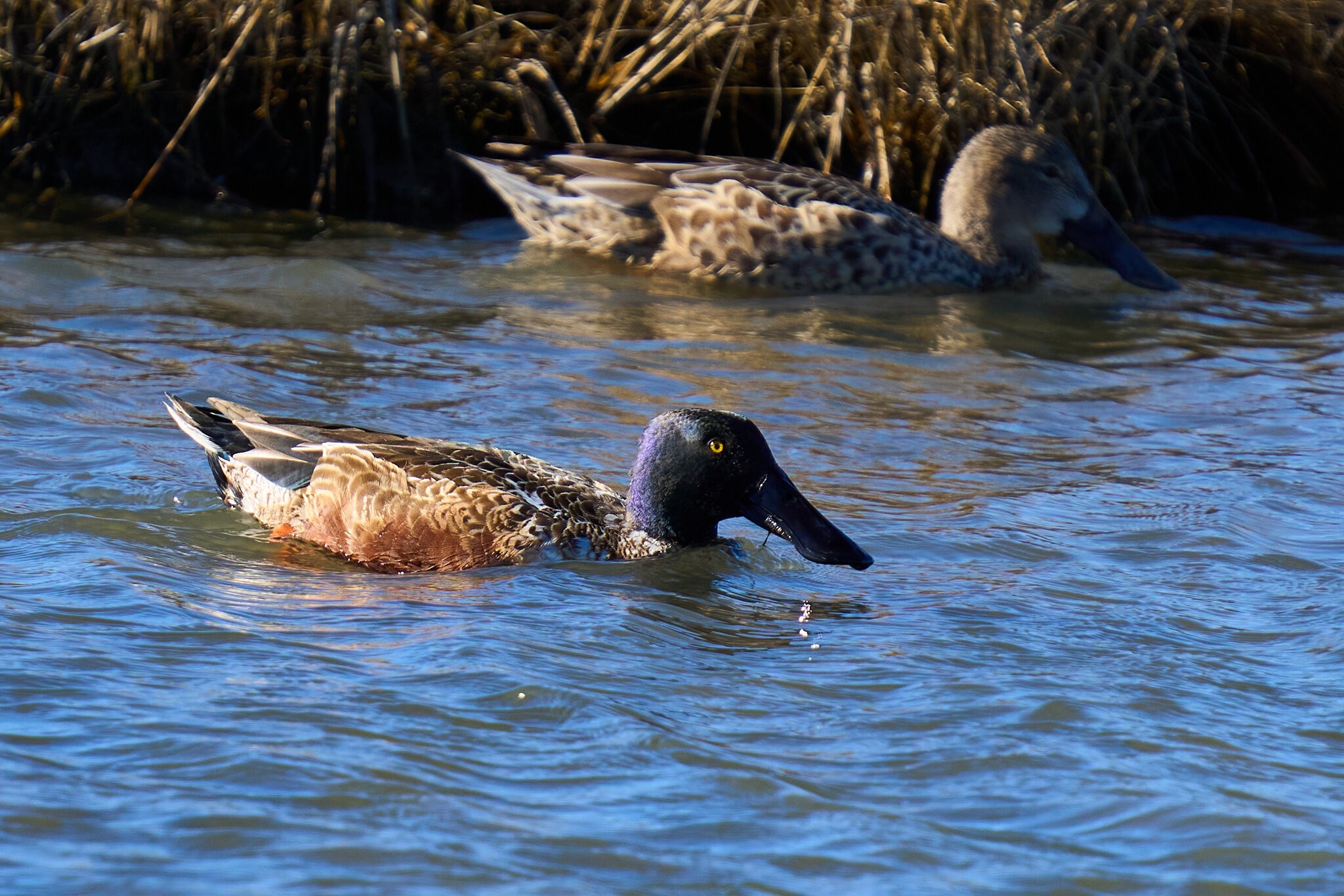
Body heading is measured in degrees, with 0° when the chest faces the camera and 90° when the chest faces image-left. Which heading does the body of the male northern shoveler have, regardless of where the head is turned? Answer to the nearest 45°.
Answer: approximately 270°

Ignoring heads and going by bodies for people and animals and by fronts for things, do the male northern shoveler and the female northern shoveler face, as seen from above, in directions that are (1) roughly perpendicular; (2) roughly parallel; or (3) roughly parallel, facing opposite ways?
roughly parallel

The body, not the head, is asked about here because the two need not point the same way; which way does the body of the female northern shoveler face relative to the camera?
to the viewer's right

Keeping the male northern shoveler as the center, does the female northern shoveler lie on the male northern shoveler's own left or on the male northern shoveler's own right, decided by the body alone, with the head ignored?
on the male northern shoveler's own left

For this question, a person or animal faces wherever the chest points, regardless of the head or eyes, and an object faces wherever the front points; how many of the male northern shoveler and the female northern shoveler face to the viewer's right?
2

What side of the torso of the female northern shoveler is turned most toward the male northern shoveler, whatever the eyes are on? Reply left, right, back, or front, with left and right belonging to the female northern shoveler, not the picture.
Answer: right
